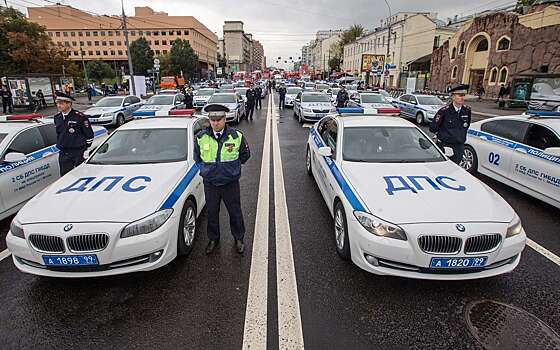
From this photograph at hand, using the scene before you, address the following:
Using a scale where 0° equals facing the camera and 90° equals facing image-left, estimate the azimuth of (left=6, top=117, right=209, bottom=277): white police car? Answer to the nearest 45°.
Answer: approximately 45°

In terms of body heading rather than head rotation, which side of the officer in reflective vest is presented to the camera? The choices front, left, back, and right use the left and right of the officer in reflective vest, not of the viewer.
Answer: front

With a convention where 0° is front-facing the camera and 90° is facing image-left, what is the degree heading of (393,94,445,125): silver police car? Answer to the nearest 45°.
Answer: approximately 315°

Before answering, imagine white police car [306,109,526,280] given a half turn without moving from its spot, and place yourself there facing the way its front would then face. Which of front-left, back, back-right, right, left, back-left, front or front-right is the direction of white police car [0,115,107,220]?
front-left

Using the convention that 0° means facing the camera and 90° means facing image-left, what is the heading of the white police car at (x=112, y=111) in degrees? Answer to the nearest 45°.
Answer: approximately 45°

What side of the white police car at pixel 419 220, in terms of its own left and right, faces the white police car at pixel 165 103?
back

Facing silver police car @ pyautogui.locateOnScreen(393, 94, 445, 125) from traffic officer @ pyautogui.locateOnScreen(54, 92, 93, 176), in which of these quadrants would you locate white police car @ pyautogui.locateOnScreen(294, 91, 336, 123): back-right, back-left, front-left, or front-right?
front-left

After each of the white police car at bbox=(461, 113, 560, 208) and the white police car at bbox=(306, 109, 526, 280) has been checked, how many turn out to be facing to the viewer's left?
0

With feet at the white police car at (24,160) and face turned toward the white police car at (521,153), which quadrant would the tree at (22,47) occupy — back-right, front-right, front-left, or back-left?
back-left

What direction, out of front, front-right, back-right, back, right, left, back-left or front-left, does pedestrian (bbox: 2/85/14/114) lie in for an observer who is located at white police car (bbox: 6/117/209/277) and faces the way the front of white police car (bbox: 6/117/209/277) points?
back-right

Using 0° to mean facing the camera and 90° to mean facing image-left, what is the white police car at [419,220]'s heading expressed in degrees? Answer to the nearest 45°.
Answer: approximately 315°

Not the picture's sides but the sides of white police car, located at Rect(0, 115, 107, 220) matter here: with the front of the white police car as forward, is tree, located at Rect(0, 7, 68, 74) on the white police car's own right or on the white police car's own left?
on the white police car's own right

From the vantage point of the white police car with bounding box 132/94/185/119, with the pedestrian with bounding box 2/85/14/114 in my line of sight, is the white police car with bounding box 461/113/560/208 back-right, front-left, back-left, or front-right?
back-left

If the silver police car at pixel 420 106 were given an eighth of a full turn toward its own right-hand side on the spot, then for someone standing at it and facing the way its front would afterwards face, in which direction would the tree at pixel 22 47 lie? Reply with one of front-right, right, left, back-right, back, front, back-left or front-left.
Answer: right

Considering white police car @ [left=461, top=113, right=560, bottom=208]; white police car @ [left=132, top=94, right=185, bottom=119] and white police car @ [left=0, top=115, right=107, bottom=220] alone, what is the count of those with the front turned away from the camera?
0

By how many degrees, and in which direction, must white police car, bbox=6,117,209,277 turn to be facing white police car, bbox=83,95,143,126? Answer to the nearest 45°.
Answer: approximately 135° to its right

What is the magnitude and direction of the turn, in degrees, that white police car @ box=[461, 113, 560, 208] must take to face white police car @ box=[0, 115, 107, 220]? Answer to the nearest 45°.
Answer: approximately 90° to its right
